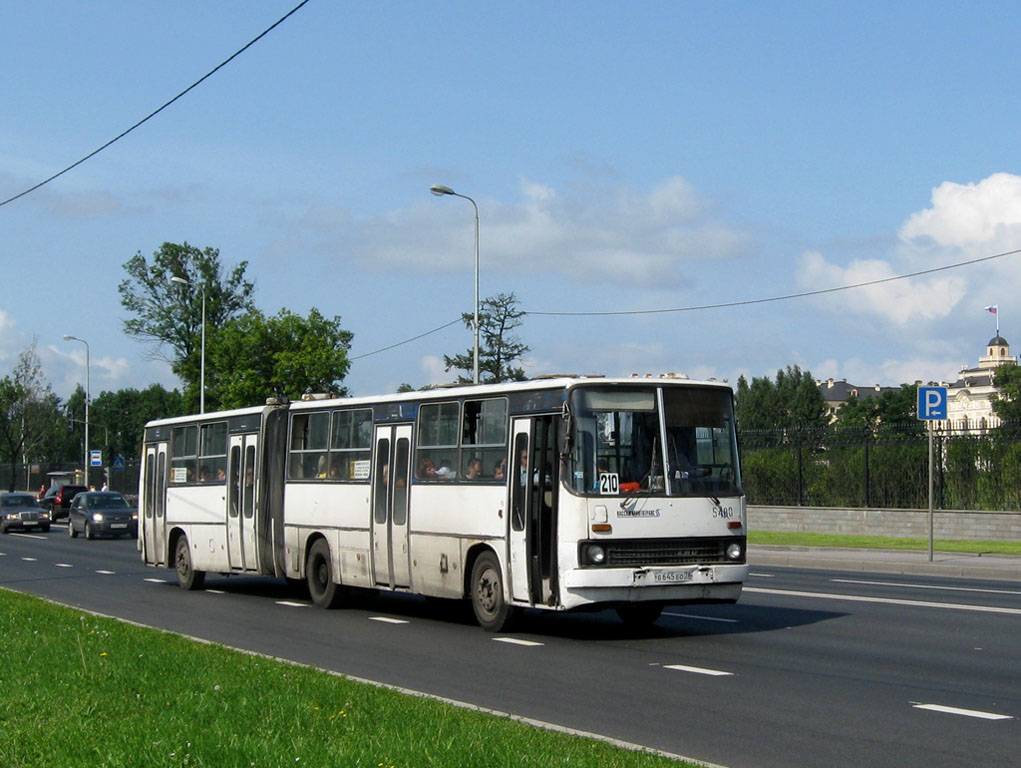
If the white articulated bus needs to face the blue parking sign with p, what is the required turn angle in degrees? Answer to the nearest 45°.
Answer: approximately 90° to its left

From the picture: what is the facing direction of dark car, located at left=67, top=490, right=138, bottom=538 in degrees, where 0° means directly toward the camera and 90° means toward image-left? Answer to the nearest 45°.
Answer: approximately 315°

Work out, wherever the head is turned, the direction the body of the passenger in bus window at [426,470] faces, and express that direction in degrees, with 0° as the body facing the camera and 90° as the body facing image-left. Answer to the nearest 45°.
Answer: approximately 315°

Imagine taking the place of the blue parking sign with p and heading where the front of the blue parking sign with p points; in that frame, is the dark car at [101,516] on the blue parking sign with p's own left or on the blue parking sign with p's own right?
on the blue parking sign with p's own right

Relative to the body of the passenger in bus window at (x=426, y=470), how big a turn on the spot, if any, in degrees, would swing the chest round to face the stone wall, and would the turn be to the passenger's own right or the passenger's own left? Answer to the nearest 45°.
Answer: approximately 90° to the passenger's own left

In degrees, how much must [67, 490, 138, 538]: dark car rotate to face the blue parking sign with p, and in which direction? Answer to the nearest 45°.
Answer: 0° — it already faces it
